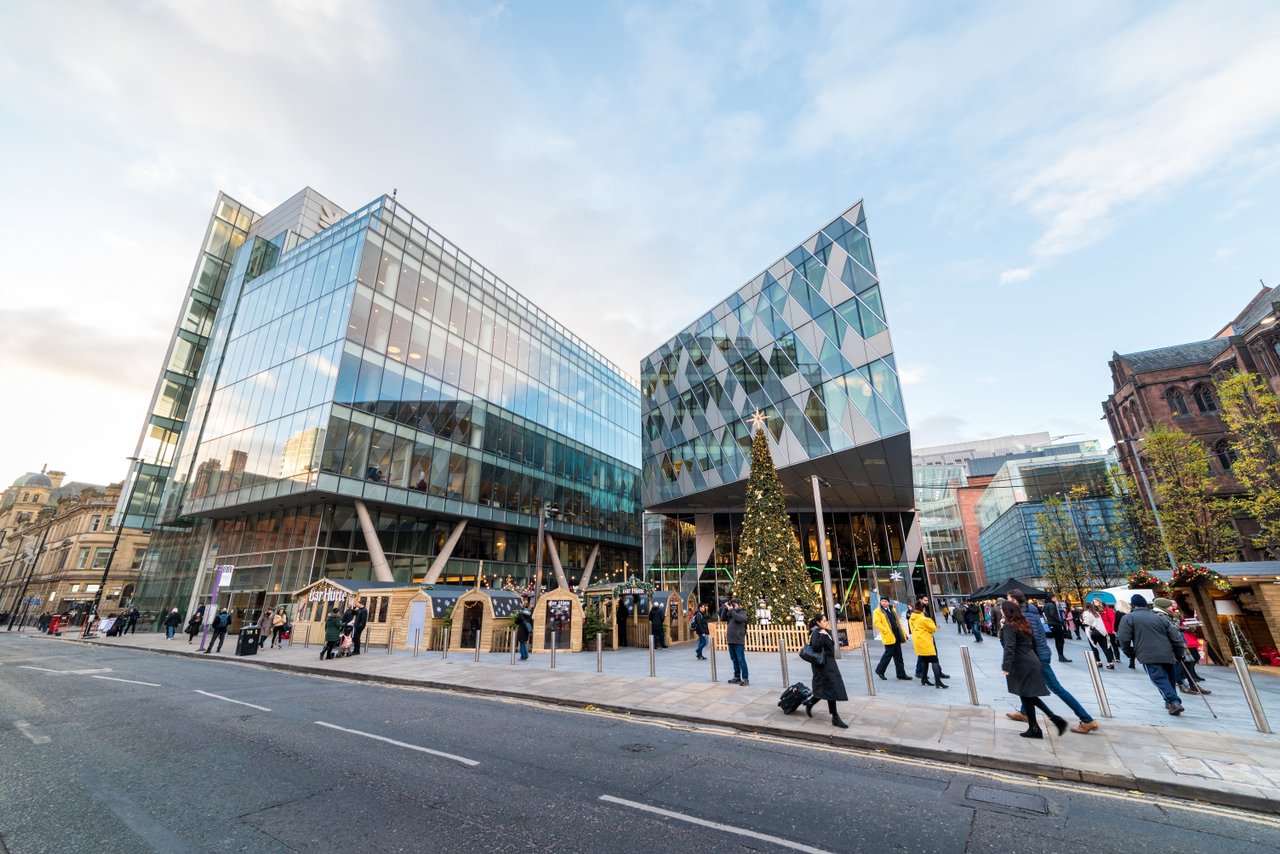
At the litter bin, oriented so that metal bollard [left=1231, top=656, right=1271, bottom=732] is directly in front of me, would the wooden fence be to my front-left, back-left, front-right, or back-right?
front-left

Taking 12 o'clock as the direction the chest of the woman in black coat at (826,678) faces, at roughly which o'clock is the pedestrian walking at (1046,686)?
The pedestrian walking is roughly at 12 o'clock from the woman in black coat.

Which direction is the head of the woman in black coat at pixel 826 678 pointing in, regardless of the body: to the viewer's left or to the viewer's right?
to the viewer's right

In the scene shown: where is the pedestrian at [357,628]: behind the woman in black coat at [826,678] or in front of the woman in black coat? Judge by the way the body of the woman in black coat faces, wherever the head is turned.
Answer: behind

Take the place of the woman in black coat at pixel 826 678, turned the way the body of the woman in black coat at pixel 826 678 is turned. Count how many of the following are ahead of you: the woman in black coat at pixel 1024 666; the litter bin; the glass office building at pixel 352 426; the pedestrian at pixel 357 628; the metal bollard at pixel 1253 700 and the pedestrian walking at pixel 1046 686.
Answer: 3

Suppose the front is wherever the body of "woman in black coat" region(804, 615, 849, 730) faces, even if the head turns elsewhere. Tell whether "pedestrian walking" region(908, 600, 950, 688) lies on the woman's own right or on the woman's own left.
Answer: on the woman's own left

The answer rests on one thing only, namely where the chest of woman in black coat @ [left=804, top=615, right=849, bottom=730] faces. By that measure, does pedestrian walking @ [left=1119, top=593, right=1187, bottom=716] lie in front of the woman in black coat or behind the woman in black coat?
in front

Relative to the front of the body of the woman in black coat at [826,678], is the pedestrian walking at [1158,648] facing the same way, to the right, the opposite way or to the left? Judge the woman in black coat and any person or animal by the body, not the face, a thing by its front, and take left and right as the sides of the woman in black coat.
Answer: to the left

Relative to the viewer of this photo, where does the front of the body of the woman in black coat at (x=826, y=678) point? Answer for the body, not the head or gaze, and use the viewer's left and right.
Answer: facing to the right of the viewer

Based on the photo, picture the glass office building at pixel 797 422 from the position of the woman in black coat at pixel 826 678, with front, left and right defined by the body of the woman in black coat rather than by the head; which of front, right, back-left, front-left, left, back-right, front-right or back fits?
left

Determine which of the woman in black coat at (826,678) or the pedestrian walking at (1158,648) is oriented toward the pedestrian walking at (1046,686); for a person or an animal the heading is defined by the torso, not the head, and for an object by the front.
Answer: the woman in black coat

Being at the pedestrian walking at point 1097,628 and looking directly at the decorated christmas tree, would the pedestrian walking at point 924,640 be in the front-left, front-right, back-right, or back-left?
front-left
